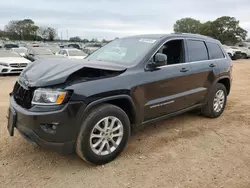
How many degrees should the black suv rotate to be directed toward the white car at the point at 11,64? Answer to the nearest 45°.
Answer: approximately 90° to its right

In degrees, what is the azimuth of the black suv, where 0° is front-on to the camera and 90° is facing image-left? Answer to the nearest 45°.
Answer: approximately 45°
